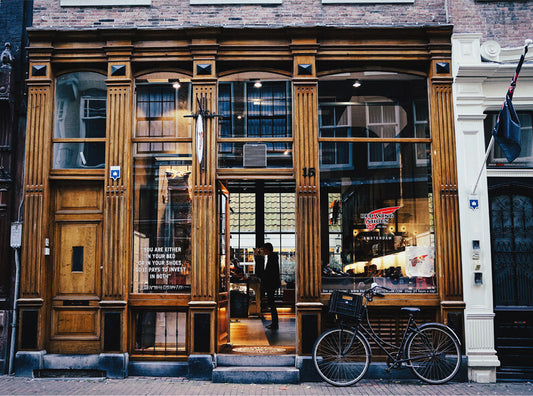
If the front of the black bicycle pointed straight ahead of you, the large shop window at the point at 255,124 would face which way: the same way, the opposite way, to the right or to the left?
to the left

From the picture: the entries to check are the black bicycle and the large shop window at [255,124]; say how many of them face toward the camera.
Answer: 1

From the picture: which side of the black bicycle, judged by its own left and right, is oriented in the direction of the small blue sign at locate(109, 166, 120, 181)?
front

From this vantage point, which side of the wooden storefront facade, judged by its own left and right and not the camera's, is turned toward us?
front

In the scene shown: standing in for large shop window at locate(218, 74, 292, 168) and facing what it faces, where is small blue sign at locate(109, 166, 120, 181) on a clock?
The small blue sign is roughly at 3 o'clock from the large shop window.

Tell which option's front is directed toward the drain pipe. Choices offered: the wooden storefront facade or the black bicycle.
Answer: the black bicycle

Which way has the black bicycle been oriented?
to the viewer's left

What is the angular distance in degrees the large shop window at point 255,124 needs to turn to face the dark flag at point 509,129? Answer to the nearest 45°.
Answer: approximately 90° to its left

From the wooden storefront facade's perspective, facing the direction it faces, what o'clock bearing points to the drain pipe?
The drain pipe is roughly at 3 o'clock from the wooden storefront facade.

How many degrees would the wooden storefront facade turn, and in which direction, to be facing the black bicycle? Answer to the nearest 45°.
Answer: approximately 90° to its left

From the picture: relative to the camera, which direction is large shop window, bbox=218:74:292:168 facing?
toward the camera

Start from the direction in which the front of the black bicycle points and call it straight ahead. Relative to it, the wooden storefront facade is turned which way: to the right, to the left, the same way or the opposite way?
to the left

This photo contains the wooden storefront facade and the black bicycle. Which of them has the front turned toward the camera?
the wooden storefront facade

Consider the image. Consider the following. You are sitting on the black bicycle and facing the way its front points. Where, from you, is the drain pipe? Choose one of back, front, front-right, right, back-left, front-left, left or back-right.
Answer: front

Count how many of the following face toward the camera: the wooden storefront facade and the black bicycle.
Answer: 1

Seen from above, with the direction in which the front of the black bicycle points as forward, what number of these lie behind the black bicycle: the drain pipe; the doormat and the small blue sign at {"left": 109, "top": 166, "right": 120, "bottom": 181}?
0

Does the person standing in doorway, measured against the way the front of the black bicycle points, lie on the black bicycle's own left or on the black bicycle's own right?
on the black bicycle's own right

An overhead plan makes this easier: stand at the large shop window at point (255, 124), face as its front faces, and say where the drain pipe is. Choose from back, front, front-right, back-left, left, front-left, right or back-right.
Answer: right
